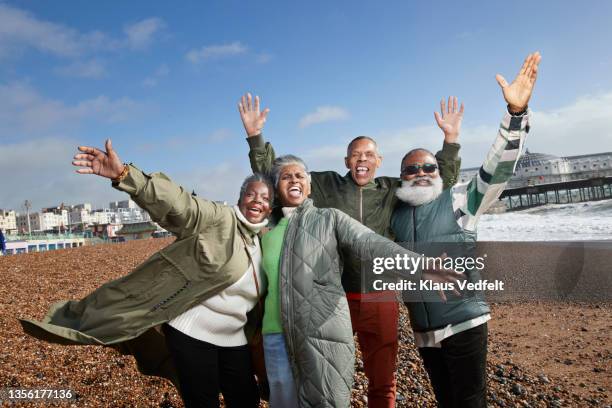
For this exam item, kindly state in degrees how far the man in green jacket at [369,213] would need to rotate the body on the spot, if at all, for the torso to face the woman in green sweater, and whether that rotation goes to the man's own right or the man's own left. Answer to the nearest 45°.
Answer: approximately 45° to the man's own right

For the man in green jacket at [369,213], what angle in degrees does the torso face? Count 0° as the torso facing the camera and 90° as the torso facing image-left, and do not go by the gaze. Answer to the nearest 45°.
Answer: approximately 0°

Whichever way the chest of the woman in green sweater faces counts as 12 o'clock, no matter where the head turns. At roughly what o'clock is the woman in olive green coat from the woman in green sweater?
The woman in olive green coat is roughly at 2 o'clock from the woman in green sweater.

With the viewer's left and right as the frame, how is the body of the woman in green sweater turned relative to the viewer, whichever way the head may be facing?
facing the viewer and to the left of the viewer

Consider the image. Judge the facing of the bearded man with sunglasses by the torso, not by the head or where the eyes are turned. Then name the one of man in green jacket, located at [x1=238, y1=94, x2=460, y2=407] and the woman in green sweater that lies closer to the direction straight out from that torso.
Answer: the woman in green sweater

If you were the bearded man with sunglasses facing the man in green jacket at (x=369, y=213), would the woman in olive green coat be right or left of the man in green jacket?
left

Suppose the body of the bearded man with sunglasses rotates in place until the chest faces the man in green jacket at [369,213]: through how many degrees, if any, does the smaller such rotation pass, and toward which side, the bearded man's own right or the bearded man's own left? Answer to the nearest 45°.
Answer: approximately 90° to the bearded man's own right

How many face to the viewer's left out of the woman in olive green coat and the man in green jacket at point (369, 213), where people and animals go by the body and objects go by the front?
0

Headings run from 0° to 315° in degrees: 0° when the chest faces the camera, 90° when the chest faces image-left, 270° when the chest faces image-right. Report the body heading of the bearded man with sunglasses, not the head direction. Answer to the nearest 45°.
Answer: approximately 45°

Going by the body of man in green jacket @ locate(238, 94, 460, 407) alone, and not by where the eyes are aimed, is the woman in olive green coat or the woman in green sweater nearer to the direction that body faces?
the woman in green sweater
